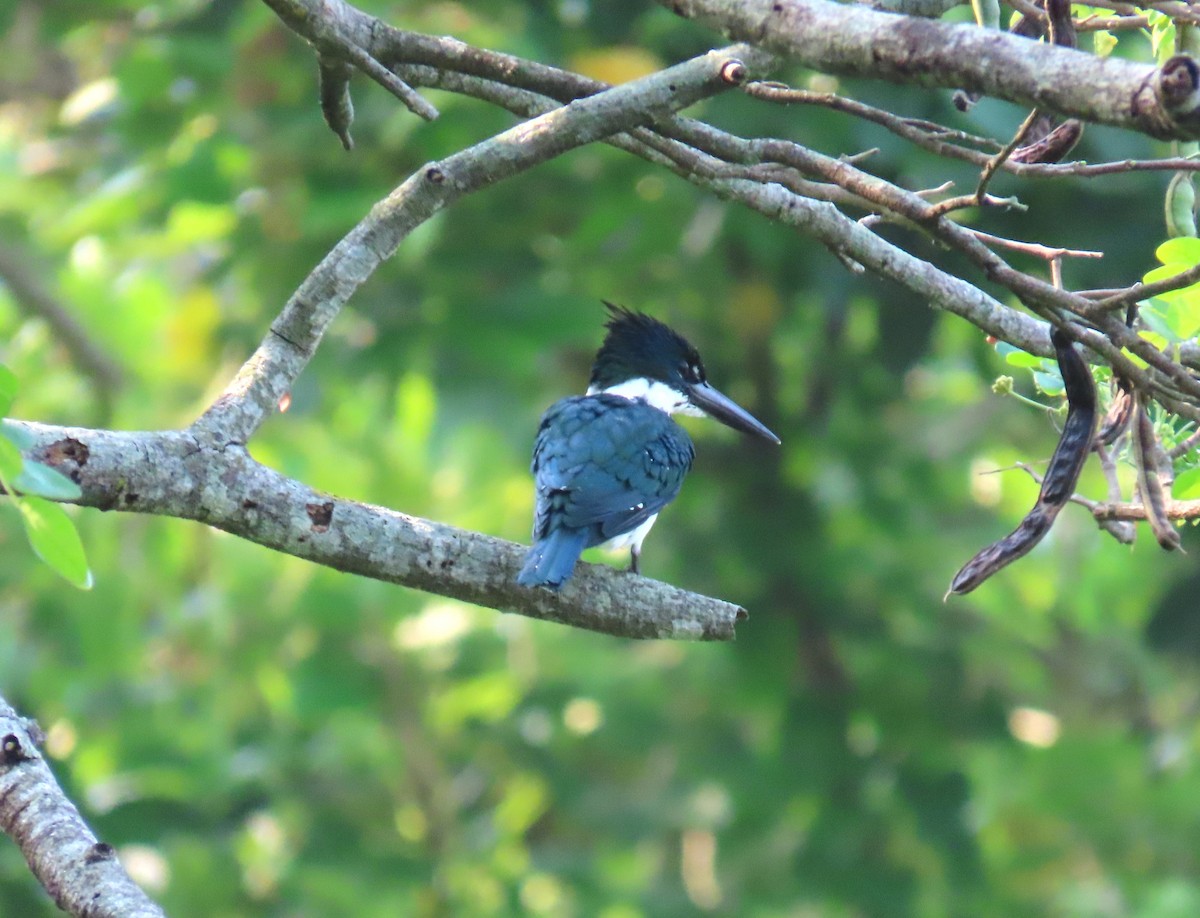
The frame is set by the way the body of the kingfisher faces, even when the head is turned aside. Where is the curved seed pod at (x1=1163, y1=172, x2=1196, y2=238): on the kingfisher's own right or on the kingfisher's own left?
on the kingfisher's own right

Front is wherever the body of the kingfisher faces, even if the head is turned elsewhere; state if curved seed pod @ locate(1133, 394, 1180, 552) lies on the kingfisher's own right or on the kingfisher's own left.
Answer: on the kingfisher's own right

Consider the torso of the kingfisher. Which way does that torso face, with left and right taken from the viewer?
facing away from the viewer and to the right of the viewer
